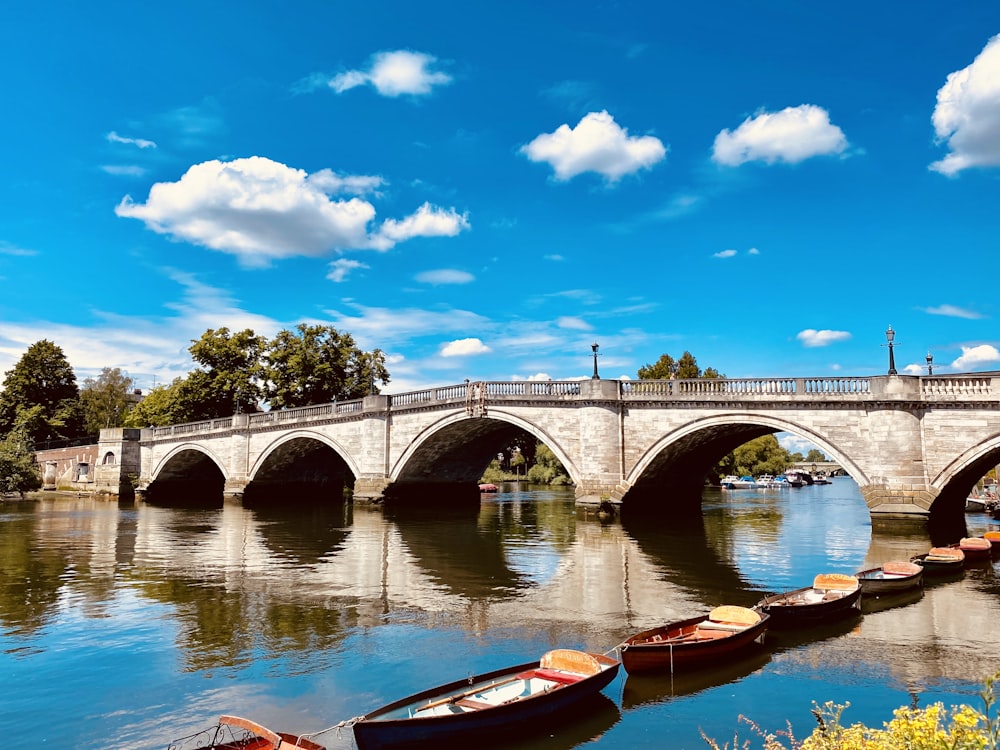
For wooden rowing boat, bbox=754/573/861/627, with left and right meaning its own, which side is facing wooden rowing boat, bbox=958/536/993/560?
back

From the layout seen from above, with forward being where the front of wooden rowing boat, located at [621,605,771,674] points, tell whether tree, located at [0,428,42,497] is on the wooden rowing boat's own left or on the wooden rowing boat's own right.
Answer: on the wooden rowing boat's own right

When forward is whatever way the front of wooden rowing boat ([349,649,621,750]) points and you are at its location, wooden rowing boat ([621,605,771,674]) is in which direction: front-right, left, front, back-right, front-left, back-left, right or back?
back

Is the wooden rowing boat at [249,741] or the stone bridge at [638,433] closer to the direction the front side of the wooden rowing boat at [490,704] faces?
the wooden rowing boat

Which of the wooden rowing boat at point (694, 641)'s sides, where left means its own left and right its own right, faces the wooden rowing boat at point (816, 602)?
back

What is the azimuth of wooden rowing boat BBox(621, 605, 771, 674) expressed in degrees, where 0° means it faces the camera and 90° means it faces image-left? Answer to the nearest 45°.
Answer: approximately 45°

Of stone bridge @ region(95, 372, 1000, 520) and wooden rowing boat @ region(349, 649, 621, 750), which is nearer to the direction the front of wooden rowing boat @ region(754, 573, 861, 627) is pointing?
the wooden rowing boat

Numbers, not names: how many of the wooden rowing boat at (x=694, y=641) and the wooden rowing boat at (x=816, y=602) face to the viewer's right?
0

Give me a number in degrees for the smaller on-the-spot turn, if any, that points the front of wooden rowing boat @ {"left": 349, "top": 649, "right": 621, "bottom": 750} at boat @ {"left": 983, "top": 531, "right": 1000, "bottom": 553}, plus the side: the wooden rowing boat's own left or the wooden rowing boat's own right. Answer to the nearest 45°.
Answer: approximately 180°

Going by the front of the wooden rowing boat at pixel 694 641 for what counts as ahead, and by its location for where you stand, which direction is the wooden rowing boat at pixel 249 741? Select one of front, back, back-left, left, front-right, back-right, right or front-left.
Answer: front

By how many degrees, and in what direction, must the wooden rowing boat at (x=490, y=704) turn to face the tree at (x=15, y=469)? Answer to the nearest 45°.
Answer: approximately 90° to its right

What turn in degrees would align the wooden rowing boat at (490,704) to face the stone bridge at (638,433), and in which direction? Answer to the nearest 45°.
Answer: approximately 135° to its right

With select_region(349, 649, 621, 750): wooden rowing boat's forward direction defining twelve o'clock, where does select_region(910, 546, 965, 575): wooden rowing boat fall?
select_region(910, 546, 965, 575): wooden rowing boat is roughly at 6 o'clock from select_region(349, 649, 621, 750): wooden rowing boat.

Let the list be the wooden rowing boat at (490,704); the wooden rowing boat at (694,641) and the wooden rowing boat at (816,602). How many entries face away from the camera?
0

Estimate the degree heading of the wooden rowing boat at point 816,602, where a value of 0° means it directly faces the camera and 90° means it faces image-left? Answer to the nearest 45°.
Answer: approximately 45°
